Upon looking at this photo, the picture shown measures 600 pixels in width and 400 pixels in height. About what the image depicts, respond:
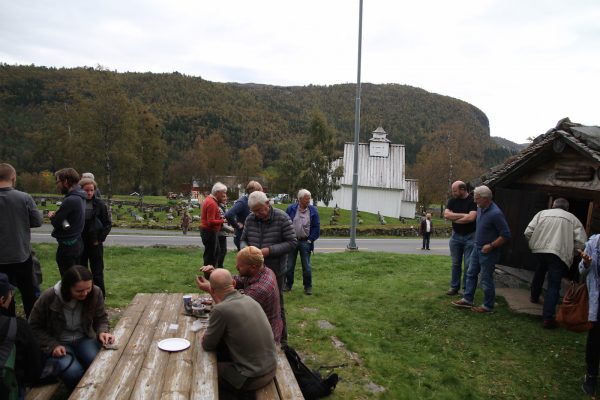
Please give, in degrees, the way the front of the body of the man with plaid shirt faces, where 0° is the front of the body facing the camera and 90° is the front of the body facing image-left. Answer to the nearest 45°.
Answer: approximately 90°

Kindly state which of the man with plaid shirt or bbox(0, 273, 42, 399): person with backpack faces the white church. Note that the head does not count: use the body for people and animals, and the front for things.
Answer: the person with backpack

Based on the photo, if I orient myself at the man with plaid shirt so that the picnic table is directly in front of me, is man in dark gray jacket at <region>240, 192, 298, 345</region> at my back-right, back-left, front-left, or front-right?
back-right

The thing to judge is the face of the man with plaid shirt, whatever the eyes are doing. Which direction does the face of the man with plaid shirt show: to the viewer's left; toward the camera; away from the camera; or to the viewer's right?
to the viewer's left

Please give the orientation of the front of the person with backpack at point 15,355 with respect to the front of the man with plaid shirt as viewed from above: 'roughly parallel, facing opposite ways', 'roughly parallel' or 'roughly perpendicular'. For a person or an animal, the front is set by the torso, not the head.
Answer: roughly parallel, facing opposite ways

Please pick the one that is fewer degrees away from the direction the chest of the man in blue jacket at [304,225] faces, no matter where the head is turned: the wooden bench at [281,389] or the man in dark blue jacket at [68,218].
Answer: the wooden bench

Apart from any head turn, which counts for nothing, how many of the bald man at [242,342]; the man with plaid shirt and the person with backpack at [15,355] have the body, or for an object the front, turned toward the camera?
0

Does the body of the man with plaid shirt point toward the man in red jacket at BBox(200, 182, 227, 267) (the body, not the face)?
no

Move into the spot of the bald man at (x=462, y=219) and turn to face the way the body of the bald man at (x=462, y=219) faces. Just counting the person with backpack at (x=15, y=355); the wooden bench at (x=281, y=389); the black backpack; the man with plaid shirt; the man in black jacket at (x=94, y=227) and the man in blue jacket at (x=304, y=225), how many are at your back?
0

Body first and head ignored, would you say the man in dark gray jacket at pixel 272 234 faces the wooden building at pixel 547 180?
no

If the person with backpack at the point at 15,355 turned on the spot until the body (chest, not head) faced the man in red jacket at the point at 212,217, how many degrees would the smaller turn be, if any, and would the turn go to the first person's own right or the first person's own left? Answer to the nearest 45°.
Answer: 0° — they already face them

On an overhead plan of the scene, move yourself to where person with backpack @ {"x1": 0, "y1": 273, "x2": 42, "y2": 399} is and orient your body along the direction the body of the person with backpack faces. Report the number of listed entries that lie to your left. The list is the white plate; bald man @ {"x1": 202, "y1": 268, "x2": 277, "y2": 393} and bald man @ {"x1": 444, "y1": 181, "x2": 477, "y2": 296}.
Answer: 0

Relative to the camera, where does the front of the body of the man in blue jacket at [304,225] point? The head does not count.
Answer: toward the camera

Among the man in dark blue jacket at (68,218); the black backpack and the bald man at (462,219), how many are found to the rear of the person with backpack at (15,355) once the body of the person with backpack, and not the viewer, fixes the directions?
0

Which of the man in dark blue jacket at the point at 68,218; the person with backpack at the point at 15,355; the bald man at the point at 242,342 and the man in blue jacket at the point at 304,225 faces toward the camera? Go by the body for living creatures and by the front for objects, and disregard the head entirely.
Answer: the man in blue jacket
